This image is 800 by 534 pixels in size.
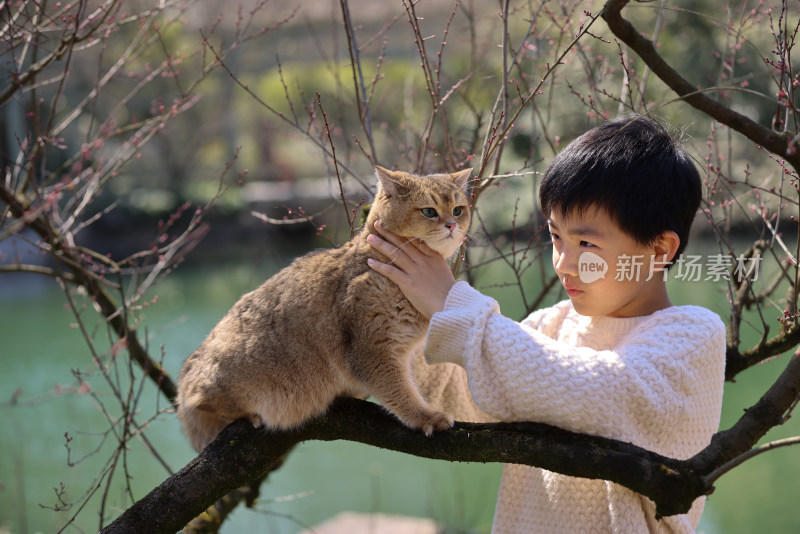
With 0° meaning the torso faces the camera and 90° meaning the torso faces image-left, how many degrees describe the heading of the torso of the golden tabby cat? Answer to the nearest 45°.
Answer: approximately 270°

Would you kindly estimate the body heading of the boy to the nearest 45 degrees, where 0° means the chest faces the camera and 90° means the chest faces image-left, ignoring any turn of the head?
approximately 45°

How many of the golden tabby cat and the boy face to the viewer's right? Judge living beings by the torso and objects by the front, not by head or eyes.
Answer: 1
